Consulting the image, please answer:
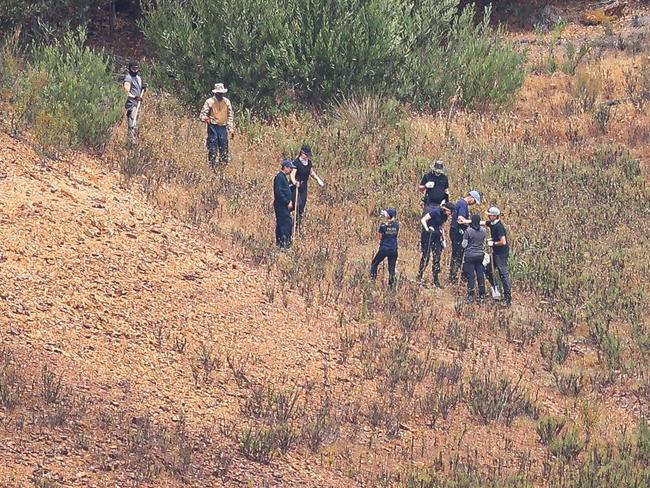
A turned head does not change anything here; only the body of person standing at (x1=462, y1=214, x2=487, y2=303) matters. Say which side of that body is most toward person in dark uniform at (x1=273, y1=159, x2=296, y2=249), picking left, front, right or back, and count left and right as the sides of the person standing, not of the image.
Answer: left

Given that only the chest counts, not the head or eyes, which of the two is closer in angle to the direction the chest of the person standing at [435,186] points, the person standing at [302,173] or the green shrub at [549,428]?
the green shrub

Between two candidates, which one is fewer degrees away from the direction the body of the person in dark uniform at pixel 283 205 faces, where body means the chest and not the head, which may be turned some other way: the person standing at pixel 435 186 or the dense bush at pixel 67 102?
the person standing

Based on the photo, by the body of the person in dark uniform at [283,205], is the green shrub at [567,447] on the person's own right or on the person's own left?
on the person's own right

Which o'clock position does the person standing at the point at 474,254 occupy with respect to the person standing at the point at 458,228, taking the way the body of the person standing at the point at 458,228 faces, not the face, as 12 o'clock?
the person standing at the point at 474,254 is roughly at 2 o'clock from the person standing at the point at 458,228.

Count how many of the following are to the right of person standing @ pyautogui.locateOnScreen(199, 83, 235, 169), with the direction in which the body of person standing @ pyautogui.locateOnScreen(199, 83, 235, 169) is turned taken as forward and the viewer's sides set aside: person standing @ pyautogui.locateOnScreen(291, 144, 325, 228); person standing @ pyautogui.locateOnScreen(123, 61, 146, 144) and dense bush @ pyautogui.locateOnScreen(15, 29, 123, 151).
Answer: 2

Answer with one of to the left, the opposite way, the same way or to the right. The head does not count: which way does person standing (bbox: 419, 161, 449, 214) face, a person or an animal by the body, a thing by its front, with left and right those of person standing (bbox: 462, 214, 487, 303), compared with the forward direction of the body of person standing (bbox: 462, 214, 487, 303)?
the opposite way

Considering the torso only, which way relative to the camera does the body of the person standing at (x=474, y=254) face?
away from the camera

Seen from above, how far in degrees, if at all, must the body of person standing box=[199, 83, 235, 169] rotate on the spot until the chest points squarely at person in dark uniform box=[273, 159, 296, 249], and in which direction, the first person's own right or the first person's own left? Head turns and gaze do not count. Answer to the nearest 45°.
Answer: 0° — they already face them

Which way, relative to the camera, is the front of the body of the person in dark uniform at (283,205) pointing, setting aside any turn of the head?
to the viewer's right

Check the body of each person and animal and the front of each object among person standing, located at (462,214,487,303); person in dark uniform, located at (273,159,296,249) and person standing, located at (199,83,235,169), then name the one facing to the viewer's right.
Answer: the person in dark uniform

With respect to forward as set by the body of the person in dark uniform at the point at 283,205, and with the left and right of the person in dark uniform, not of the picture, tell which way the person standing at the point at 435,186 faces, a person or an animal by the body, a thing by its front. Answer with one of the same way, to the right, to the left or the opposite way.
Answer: to the right

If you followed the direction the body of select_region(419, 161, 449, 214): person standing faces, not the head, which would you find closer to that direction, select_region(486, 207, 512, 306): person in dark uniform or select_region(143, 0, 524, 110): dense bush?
the person in dark uniform
